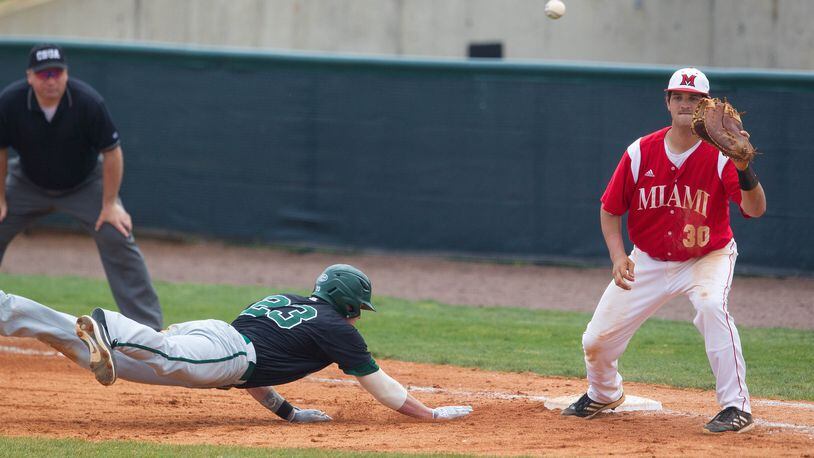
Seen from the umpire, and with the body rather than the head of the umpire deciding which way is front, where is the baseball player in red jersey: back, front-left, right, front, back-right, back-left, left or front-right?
front-left

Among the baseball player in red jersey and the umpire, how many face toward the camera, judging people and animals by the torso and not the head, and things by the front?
2

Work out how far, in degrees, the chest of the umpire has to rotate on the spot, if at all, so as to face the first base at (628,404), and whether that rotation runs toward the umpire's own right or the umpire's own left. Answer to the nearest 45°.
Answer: approximately 45° to the umpire's own left

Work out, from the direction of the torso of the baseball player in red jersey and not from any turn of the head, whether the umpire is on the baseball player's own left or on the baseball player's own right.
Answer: on the baseball player's own right

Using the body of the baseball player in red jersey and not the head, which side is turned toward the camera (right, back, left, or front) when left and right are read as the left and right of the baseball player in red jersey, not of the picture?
front

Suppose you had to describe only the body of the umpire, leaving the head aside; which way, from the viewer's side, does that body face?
toward the camera
